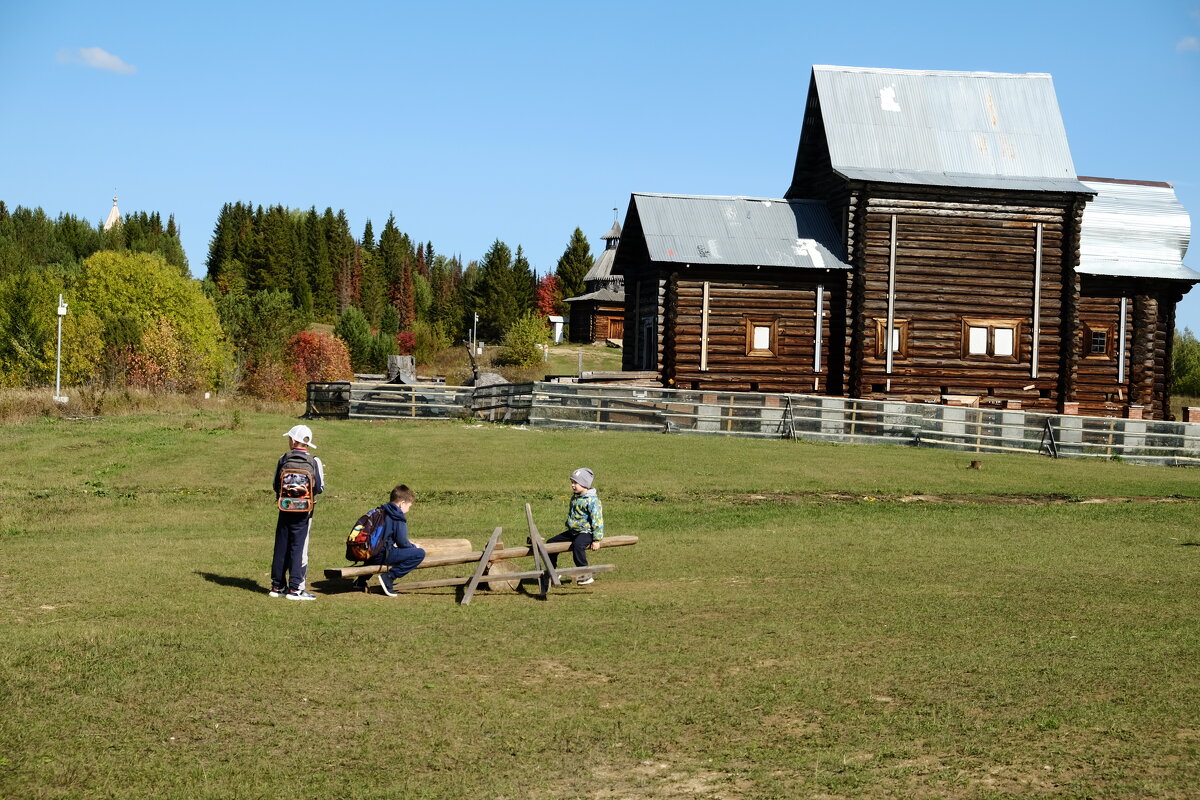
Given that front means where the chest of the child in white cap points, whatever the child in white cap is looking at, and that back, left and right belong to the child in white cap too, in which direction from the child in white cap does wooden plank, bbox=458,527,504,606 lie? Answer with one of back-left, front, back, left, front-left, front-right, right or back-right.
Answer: front-right

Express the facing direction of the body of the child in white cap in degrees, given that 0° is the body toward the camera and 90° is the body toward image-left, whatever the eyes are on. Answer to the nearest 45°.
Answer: approximately 225°

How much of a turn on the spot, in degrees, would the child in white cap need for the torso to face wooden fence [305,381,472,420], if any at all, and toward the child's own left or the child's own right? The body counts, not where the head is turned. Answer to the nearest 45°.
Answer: approximately 45° to the child's own left

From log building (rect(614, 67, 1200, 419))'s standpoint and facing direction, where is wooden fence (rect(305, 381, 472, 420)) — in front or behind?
in front

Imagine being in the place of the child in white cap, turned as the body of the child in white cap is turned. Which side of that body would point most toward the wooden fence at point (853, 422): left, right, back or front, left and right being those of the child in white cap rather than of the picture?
front
